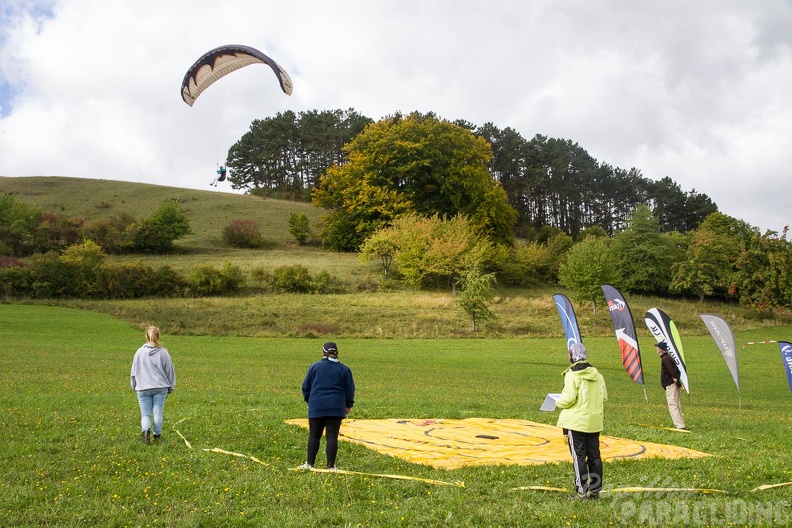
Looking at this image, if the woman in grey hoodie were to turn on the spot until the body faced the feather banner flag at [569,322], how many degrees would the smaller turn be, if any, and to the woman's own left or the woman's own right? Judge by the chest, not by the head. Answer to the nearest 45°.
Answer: approximately 90° to the woman's own right

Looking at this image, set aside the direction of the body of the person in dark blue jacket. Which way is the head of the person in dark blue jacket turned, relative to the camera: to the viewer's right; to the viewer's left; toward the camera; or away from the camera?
away from the camera

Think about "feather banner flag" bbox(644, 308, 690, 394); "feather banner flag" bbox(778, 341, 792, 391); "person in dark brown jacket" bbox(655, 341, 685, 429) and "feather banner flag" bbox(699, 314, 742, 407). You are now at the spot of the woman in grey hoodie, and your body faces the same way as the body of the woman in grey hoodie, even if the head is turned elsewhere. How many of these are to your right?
4

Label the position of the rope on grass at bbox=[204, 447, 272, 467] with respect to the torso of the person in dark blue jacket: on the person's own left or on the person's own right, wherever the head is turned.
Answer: on the person's own left

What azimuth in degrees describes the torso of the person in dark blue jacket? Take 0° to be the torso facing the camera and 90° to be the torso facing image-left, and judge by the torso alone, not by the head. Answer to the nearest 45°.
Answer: approximately 180°

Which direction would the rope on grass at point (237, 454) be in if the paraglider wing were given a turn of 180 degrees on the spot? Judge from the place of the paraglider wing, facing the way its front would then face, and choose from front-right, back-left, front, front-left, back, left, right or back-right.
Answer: back-right

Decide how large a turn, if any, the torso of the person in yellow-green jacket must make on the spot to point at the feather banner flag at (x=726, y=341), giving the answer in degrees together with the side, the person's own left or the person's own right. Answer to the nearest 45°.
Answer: approximately 45° to the person's own right

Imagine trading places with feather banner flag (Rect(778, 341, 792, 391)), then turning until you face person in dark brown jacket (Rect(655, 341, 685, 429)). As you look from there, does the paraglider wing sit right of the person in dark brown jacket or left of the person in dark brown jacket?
right

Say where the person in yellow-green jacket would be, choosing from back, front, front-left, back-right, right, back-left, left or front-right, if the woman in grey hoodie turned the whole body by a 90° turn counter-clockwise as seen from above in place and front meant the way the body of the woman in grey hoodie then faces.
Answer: back-left

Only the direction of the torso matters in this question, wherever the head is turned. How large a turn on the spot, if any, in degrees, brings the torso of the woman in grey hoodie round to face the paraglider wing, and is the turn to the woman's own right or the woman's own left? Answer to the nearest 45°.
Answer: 0° — they already face it

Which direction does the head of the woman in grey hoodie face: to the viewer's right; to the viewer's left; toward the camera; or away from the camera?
away from the camera

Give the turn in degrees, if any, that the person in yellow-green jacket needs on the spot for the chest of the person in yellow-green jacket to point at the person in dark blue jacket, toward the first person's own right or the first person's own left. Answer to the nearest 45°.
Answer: approximately 45° to the first person's own left

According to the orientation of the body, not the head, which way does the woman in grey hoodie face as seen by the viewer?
away from the camera

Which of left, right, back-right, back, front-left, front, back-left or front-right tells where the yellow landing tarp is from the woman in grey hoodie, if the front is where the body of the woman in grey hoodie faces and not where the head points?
right

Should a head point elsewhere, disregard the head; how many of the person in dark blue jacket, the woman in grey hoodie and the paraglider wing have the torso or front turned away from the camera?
2

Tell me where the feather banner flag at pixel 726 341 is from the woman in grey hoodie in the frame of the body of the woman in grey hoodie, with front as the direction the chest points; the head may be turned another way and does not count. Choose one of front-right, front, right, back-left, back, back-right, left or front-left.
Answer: right

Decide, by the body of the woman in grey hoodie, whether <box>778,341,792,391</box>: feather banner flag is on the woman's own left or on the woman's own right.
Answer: on the woman's own right

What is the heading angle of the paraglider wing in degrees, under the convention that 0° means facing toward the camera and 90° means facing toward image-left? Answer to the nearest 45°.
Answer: approximately 45°

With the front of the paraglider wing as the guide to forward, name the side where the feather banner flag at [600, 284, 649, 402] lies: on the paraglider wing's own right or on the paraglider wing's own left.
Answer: on the paraglider wing's own left

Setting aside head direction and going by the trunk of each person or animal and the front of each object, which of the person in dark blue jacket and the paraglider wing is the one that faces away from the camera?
the person in dark blue jacket

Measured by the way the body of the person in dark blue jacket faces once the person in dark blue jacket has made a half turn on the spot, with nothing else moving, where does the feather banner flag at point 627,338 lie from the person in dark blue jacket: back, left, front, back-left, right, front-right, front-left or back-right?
back-left

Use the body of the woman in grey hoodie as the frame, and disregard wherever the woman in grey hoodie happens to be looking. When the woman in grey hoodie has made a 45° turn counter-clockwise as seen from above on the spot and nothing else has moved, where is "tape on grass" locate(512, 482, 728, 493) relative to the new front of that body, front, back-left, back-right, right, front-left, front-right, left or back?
back
